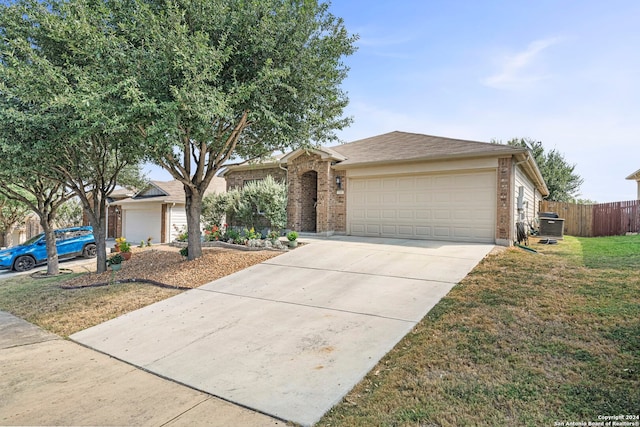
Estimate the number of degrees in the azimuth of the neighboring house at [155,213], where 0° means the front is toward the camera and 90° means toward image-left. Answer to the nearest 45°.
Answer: approximately 45°

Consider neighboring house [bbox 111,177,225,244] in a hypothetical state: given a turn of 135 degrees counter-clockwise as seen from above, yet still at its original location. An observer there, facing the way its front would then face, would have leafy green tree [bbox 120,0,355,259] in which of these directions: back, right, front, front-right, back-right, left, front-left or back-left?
right

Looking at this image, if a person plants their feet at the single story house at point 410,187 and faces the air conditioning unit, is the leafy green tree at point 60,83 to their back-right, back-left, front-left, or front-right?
back-right

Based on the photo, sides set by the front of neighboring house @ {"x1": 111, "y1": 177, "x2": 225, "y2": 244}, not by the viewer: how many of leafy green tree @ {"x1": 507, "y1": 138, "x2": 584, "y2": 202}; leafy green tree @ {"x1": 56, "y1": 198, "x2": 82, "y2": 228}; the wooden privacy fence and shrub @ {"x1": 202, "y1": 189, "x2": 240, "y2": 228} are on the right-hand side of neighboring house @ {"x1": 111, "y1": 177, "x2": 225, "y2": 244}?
1

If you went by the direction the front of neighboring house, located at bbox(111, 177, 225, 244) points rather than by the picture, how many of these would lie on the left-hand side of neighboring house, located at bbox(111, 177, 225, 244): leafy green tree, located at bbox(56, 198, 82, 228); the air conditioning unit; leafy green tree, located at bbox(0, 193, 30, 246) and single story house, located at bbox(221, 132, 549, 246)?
2

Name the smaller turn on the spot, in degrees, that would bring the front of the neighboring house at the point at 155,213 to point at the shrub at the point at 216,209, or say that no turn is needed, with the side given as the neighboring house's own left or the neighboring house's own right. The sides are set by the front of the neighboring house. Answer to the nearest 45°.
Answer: approximately 45° to the neighboring house's own left

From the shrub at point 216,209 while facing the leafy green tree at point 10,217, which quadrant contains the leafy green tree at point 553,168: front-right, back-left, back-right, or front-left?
back-right

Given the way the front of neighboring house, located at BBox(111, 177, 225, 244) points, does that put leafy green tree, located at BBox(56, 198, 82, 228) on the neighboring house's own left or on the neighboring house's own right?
on the neighboring house's own right

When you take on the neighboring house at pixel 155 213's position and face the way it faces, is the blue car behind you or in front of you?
in front

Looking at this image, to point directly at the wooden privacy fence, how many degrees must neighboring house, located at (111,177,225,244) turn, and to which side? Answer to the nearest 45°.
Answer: approximately 90° to its left

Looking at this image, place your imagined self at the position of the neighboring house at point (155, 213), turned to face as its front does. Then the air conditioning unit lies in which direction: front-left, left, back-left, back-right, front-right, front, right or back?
left

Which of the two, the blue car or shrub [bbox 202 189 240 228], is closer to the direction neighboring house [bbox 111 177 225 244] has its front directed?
the blue car
